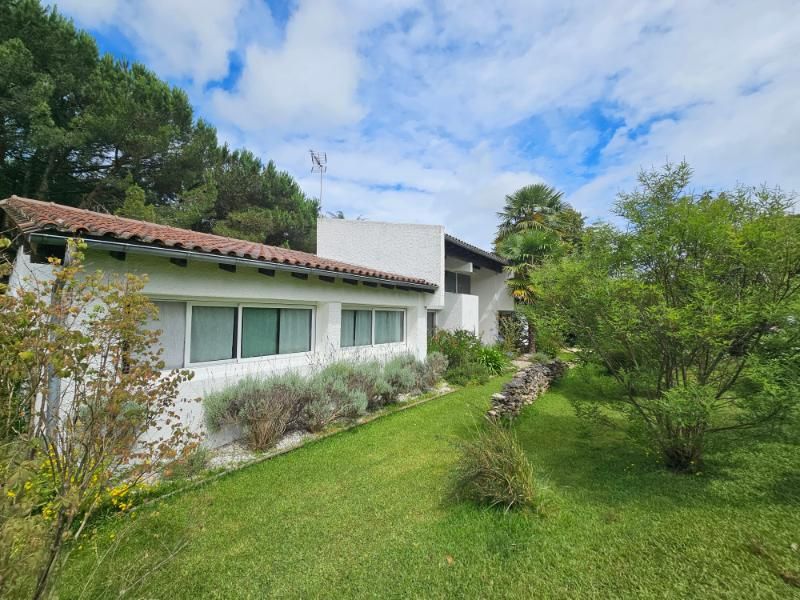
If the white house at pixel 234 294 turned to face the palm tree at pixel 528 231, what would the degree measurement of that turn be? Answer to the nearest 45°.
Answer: approximately 90° to its left

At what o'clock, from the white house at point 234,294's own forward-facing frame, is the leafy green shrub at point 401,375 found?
The leafy green shrub is roughly at 10 o'clock from the white house.

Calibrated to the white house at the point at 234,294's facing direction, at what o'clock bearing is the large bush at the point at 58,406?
The large bush is roughly at 2 o'clock from the white house.

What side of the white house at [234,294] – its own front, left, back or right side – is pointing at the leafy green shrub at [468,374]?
left

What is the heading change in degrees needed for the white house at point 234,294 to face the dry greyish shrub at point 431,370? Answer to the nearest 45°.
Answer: approximately 90° to its left

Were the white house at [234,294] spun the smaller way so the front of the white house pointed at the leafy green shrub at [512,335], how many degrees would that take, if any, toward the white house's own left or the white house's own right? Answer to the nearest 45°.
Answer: approximately 90° to the white house's own left

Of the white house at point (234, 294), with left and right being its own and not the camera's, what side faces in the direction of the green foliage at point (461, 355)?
left

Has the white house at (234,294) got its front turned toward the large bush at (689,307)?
yes

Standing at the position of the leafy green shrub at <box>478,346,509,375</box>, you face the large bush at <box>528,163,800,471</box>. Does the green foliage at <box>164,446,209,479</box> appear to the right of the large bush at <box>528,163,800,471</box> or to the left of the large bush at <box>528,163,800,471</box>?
right

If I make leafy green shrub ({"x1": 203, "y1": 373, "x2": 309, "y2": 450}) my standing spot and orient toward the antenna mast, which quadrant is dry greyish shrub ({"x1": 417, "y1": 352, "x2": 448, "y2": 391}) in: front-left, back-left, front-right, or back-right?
front-right

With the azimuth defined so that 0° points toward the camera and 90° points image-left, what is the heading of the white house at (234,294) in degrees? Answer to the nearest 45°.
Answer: approximately 315°

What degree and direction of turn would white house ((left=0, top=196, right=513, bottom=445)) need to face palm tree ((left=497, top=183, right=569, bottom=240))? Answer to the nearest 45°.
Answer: approximately 90° to its left
